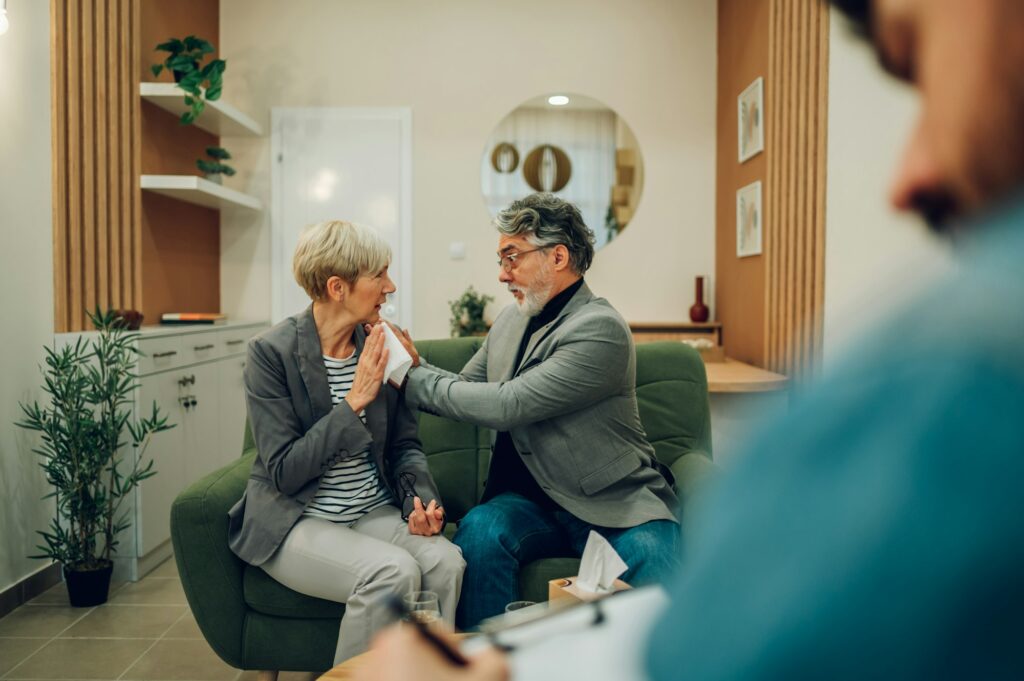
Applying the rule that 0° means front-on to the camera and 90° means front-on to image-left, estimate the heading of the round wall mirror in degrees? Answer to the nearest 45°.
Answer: approximately 0°

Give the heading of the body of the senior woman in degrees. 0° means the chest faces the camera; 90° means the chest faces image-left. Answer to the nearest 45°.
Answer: approximately 315°

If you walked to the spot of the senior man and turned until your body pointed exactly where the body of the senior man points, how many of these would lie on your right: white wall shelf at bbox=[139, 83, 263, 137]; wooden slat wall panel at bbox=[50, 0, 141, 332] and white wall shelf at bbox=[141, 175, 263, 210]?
3

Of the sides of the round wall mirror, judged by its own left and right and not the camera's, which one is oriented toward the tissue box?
front

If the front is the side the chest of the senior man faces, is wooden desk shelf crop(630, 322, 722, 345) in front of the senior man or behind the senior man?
behind

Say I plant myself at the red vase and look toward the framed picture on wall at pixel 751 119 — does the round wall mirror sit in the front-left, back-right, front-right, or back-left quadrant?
back-right

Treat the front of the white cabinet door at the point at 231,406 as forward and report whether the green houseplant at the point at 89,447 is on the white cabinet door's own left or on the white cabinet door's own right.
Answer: on the white cabinet door's own right

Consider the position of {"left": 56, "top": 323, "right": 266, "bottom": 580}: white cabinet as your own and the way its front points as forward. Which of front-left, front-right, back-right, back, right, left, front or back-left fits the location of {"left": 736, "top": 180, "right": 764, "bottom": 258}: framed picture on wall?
front-left

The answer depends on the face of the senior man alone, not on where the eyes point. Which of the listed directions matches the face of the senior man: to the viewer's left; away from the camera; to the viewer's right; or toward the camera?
to the viewer's left
